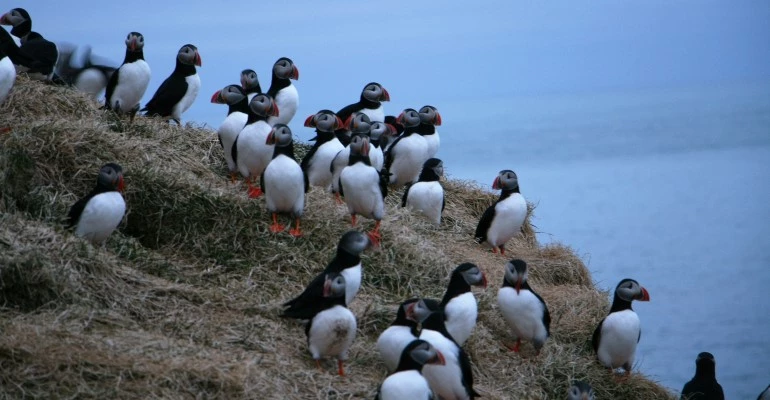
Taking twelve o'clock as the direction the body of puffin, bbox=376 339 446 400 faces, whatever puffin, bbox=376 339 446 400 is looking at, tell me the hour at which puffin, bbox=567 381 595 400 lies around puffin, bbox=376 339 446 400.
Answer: puffin, bbox=567 381 595 400 is roughly at 9 o'clock from puffin, bbox=376 339 446 400.

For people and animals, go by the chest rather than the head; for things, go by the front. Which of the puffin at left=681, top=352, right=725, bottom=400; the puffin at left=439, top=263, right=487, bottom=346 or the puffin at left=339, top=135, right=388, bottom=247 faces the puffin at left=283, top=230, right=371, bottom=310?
the puffin at left=339, top=135, right=388, bottom=247

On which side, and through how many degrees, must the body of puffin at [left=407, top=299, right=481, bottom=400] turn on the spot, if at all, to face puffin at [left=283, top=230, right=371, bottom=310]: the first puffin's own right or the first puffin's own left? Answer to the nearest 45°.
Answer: approximately 90° to the first puffin's own right

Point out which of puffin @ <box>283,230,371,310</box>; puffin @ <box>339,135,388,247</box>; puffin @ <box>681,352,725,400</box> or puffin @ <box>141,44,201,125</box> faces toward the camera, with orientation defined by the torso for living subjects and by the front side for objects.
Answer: puffin @ <box>339,135,388,247</box>

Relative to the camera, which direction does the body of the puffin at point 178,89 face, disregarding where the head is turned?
to the viewer's right

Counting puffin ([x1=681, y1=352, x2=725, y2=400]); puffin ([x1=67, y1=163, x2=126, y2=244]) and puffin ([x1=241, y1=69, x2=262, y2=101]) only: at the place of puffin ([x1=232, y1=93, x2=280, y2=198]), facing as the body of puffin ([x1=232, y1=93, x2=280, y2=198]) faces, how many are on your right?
1

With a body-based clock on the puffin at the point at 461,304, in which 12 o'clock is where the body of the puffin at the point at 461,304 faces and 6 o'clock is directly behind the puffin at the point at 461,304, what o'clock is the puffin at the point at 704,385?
the puffin at the point at 704,385 is roughly at 9 o'clock from the puffin at the point at 461,304.

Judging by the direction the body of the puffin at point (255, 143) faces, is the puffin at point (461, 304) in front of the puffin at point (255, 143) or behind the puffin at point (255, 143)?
in front

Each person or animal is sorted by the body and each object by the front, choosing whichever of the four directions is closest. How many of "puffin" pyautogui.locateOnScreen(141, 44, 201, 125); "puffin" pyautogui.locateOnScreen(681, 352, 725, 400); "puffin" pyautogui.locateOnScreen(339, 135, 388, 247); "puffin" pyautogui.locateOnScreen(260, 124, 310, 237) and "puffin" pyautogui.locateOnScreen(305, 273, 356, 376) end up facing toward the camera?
3

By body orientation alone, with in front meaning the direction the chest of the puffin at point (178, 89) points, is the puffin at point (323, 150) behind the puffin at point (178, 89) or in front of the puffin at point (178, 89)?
in front

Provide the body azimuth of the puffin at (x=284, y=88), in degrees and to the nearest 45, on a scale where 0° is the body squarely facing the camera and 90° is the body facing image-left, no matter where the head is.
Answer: approximately 315°

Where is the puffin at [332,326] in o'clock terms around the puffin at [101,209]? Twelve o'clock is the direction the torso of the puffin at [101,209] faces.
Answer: the puffin at [332,326] is roughly at 12 o'clock from the puffin at [101,209].
